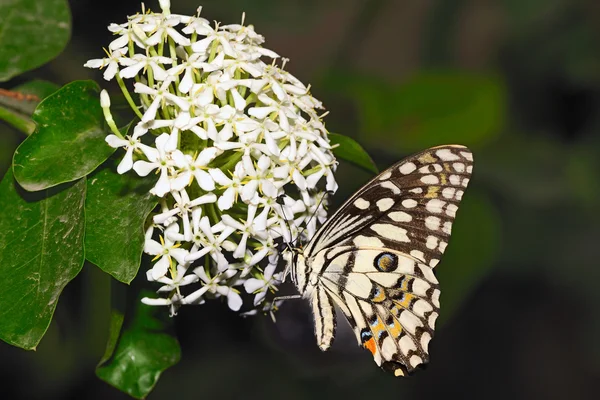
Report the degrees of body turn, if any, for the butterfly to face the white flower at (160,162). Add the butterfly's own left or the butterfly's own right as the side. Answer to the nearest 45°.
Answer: approximately 45° to the butterfly's own left

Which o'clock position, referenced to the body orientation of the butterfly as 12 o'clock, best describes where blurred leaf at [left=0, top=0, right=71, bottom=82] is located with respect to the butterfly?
The blurred leaf is roughly at 12 o'clock from the butterfly.

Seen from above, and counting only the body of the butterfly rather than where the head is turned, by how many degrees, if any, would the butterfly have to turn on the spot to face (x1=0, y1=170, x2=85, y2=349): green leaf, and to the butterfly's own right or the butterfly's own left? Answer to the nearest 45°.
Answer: approximately 45° to the butterfly's own left

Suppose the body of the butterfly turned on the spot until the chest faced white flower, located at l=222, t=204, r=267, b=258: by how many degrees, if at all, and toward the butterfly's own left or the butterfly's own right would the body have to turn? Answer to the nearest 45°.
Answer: approximately 45° to the butterfly's own left

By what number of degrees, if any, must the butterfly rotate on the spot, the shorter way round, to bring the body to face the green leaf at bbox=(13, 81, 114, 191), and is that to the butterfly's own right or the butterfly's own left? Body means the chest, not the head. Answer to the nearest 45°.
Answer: approximately 45° to the butterfly's own left

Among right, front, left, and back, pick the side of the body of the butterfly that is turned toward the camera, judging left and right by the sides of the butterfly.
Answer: left
